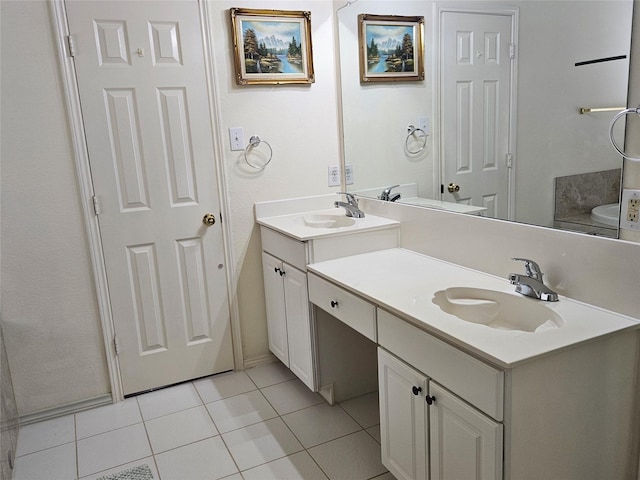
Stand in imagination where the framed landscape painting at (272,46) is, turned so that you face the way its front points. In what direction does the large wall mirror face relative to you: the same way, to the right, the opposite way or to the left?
to the right

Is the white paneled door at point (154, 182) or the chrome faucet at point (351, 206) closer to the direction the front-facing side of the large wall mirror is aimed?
the white paneled door

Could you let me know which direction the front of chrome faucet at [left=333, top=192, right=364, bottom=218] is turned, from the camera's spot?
facing the viewer and to the left of the viewer

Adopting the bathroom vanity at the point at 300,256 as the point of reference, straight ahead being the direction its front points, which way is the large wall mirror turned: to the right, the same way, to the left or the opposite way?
the same way

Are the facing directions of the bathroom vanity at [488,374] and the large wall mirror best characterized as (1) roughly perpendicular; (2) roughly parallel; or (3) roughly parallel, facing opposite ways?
roughly parallel

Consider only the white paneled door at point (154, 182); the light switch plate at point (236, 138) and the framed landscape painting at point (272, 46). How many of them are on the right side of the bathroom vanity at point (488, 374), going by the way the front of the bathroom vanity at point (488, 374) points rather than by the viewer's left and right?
3

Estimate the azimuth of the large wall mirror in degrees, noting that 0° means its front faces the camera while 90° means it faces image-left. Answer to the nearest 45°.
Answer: approximately 45°

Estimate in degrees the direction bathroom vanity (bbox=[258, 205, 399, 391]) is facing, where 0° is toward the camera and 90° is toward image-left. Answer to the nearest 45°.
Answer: approximately 45°

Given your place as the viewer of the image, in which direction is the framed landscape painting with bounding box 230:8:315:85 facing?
facing the viewer

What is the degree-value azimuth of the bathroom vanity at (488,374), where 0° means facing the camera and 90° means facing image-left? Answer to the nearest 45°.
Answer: approximately 45°

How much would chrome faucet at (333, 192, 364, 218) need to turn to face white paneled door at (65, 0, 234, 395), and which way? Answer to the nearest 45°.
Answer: approximately 45° to its right

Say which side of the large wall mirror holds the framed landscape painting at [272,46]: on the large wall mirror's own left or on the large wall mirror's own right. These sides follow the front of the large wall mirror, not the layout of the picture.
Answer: on the large wall mirror's own right
